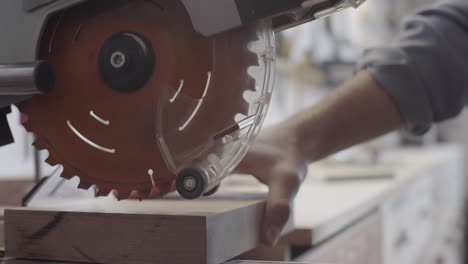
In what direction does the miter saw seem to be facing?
to the viewer's right
